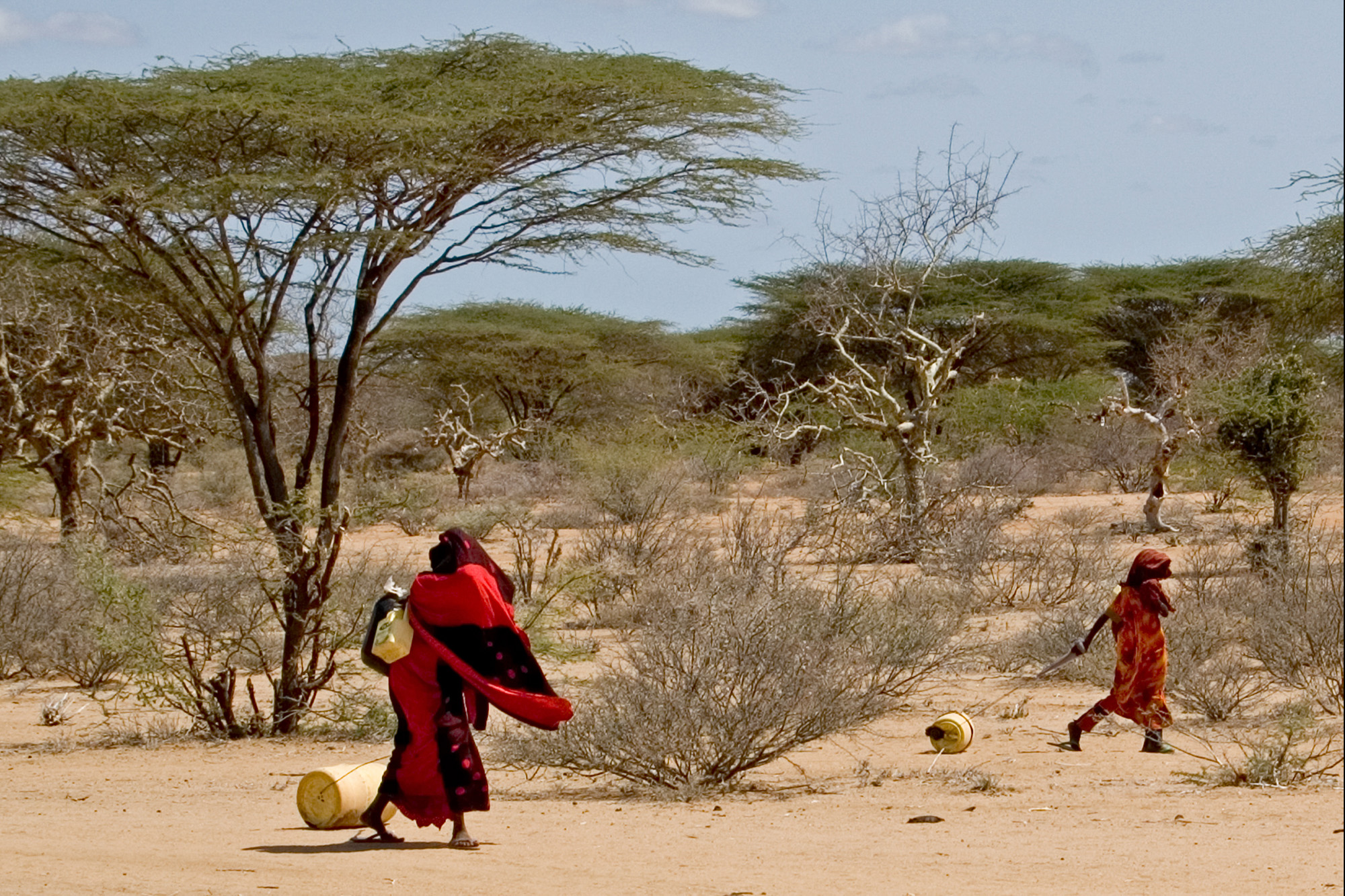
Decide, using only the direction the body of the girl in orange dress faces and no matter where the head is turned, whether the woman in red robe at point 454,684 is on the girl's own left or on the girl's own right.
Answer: on the girl's own right

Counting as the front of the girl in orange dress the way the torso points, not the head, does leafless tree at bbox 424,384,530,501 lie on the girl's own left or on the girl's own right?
on the girl's own left

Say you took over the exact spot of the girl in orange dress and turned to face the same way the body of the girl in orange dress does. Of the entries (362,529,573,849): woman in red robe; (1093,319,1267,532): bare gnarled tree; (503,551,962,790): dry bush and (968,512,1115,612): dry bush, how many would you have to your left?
2

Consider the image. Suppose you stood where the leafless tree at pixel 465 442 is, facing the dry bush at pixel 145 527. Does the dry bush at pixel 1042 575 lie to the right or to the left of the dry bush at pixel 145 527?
left
